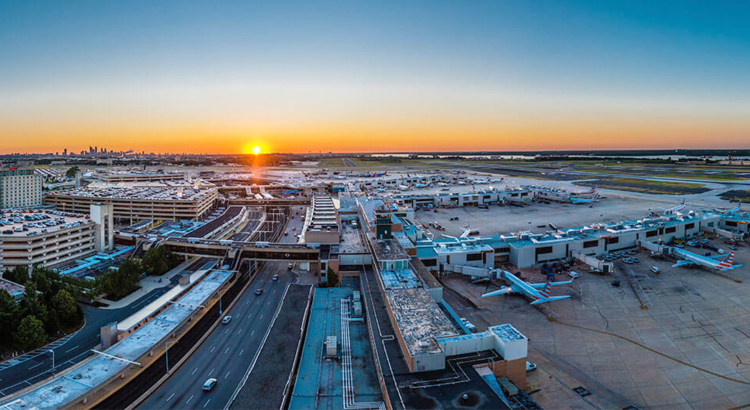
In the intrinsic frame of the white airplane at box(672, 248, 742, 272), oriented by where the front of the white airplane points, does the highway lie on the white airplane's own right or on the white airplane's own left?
on the white airplane's own left

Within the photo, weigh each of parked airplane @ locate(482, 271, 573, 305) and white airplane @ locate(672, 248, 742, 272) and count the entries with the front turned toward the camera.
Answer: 0

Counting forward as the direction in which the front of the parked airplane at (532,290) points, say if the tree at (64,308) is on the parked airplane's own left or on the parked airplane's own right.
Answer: on the parked airplane's own left

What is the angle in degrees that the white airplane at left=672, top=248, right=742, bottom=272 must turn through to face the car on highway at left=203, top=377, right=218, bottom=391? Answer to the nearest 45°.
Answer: approximately 90° to its left

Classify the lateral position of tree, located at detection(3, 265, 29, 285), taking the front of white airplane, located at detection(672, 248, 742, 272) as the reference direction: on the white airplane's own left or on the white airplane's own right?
on the white airplane's own left

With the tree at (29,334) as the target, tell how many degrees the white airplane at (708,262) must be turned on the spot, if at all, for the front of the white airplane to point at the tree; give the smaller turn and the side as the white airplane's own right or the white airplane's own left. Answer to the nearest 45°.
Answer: approximately 90° to the white airplane's own left

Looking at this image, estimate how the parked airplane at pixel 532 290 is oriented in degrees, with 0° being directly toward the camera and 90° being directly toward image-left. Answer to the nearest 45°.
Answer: approximately 135°

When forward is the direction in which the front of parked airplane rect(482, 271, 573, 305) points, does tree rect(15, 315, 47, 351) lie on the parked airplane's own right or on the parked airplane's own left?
on the parked airplane's own left

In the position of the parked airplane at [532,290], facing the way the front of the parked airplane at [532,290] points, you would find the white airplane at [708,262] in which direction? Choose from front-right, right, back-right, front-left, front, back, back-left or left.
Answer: right

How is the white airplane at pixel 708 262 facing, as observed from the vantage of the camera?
facing away from the viewer and to the left of the viewer
